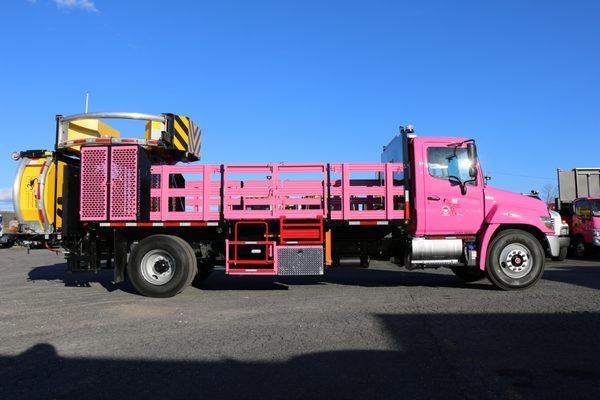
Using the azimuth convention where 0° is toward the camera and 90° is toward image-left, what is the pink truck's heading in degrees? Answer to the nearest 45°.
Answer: approximately 270°

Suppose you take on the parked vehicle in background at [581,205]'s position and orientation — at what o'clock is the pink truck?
The pink truck is roughly at 2 o'clock from the parked vehicle in background.

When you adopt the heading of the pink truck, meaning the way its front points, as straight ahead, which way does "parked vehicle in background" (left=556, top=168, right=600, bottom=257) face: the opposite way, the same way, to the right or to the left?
to the right

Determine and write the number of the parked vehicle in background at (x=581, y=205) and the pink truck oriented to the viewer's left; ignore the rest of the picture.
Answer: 0

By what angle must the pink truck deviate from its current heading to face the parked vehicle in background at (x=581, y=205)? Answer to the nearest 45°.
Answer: approximately 45° to its left

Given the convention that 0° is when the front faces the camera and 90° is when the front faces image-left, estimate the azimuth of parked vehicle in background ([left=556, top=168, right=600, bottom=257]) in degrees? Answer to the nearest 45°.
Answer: approximately 315°
